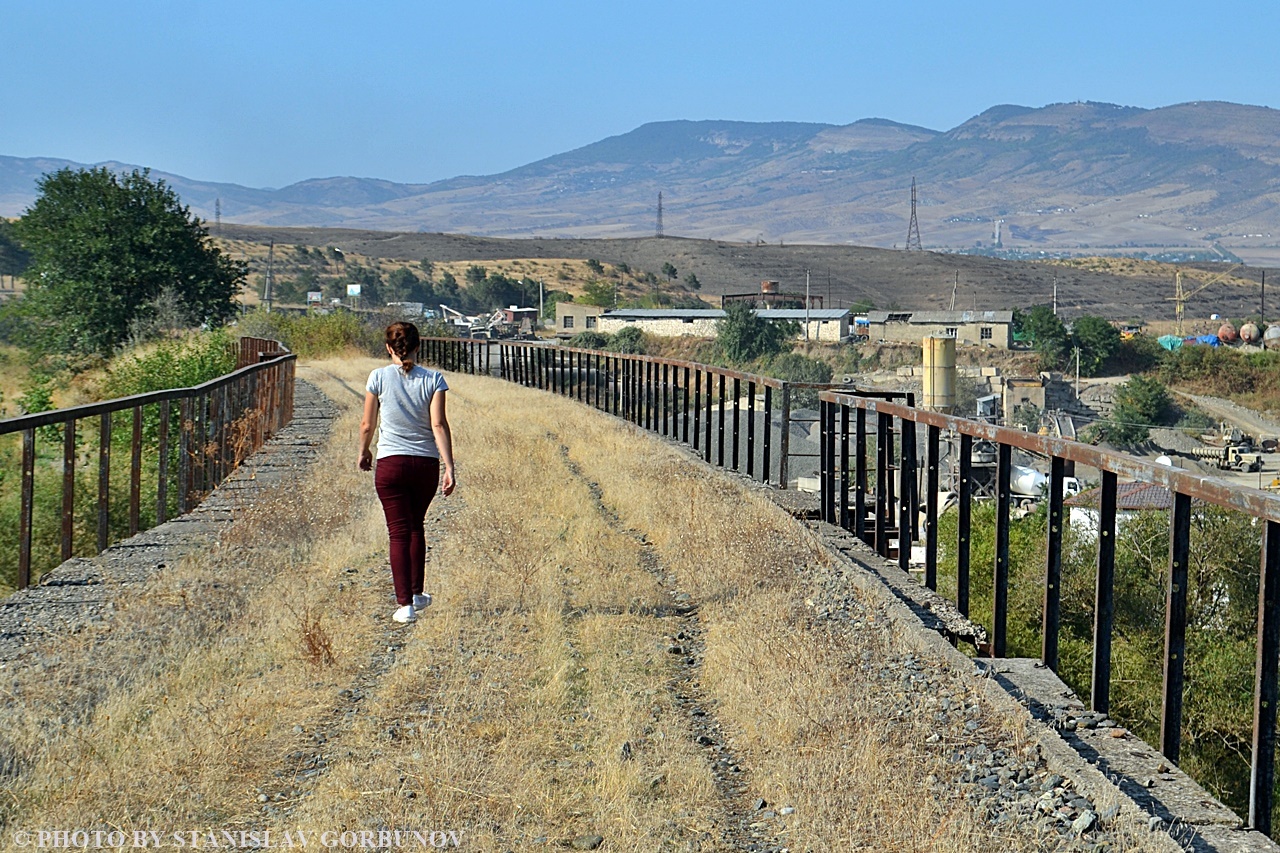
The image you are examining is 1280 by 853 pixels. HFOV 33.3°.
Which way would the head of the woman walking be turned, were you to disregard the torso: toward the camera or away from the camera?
away from the camera

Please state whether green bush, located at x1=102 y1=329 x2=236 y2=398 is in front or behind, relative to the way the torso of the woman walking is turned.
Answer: in front

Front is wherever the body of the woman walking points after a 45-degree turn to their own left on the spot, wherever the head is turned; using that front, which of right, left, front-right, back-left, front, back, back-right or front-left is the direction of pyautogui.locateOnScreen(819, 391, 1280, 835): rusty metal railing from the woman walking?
back

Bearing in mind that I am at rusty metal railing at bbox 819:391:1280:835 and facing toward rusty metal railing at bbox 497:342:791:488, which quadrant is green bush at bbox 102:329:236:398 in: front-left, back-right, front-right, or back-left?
front-left

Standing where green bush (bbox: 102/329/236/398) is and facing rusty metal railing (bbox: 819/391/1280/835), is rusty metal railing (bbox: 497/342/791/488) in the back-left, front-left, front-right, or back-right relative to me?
front-left

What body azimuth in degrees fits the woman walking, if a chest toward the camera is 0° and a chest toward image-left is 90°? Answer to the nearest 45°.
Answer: approximately 180°

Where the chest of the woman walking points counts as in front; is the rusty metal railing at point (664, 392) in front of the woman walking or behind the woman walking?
in front
